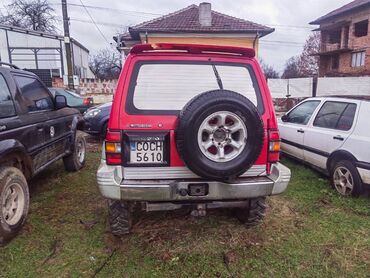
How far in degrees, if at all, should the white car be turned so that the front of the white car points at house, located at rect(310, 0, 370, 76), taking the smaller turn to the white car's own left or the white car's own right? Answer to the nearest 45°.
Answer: approximately 45° to the white car's own right

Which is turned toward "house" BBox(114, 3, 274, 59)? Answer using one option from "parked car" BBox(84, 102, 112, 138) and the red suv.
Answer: the red suv

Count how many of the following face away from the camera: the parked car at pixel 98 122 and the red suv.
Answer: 1

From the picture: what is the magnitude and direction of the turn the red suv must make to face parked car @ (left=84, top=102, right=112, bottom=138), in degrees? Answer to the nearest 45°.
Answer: approximately 45° to its left

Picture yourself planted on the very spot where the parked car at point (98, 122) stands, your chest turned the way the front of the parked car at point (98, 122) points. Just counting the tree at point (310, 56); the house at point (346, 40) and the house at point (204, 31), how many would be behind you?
3

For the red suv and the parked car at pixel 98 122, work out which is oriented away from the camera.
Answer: the red suv

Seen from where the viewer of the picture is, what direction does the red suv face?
facing away from the viewer

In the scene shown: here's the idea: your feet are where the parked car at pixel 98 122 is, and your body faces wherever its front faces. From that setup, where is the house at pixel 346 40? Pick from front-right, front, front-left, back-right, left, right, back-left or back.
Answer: back

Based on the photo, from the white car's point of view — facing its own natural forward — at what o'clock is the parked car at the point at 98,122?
The parked car is roughly at 11 o'clock from the white car.
